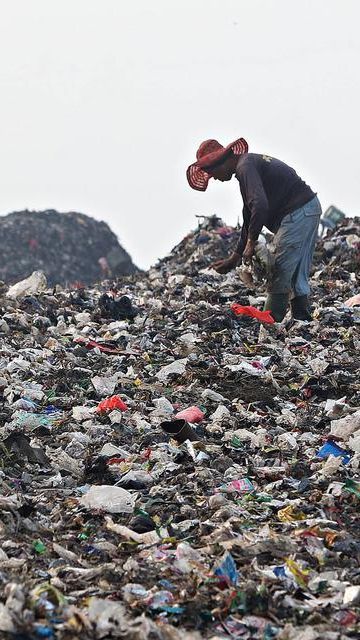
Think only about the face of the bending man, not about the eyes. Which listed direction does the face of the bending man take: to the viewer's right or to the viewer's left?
to the viewer's left

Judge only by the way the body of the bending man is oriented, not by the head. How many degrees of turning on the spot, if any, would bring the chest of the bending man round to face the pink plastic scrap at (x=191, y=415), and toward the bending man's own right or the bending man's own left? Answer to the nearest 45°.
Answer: approximately 90° to the bending man's own left

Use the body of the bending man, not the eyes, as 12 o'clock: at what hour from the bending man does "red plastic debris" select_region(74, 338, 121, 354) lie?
The red plastic debris is roughly at 12 o'clock from the bending man.

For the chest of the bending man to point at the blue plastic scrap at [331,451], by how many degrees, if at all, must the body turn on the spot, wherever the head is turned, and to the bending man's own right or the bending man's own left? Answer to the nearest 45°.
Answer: approximately 90° to the bending man's own left

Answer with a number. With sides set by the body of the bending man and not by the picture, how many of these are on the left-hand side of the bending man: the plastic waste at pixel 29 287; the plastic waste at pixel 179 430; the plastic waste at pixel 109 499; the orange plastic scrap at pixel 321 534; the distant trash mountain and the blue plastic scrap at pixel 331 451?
4

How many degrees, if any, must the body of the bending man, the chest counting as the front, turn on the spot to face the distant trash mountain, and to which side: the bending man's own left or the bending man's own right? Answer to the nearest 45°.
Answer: approximately 90° to the bending man's own right

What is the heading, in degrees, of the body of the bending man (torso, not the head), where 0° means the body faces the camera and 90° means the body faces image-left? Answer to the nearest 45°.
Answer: approximately 90°

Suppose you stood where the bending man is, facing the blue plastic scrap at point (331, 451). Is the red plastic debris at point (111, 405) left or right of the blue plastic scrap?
right

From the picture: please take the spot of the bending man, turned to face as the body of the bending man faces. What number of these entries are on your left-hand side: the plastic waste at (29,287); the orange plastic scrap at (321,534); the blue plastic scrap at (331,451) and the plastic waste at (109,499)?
3

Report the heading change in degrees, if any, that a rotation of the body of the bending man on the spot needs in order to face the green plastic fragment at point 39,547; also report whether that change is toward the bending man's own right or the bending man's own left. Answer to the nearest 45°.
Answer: approximately 90° to the bending man's own left

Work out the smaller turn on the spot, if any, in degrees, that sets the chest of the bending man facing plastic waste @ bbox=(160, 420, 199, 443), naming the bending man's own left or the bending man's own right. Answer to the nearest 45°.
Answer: approximately 90° to the bending man's own left
